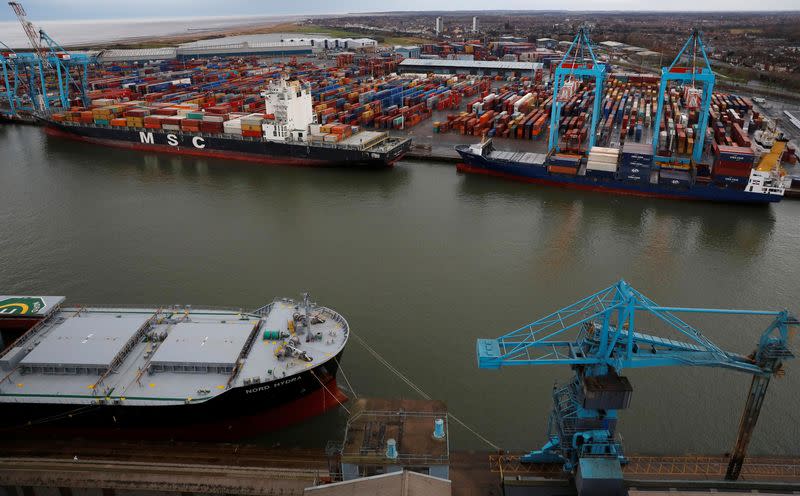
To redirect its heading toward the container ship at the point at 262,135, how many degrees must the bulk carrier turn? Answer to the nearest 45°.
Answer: approximately 90° to its left

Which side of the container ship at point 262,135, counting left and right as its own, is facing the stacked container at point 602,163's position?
back

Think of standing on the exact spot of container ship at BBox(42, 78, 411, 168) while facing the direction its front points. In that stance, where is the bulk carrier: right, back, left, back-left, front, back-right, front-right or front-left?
back-left

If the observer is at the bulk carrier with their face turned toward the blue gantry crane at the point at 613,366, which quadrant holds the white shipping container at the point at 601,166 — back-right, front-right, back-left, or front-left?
front-left

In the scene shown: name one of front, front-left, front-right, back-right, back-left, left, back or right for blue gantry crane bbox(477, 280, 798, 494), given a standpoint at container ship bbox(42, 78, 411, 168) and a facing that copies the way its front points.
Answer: back-left

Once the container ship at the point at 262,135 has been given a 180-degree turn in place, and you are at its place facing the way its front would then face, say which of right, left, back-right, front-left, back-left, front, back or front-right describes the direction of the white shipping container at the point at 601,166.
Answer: front

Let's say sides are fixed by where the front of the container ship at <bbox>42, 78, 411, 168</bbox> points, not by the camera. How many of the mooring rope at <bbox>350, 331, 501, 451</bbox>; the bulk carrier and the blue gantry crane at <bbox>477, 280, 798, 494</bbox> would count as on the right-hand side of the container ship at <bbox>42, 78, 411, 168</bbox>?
0

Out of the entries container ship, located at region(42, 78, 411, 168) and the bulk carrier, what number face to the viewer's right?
1

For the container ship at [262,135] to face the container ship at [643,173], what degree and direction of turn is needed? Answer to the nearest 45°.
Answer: approximately 180°

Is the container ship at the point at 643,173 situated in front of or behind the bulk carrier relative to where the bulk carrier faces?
in front

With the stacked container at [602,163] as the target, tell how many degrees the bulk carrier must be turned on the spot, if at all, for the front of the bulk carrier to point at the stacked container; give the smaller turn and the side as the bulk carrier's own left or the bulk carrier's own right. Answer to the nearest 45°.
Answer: approximately 45° to the bulk carrier's own left

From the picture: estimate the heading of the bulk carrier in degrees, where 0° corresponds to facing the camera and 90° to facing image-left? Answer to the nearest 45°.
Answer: approximately 270°

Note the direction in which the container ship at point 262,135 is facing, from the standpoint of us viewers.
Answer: facing away from the viewer and to the left of the viewer
